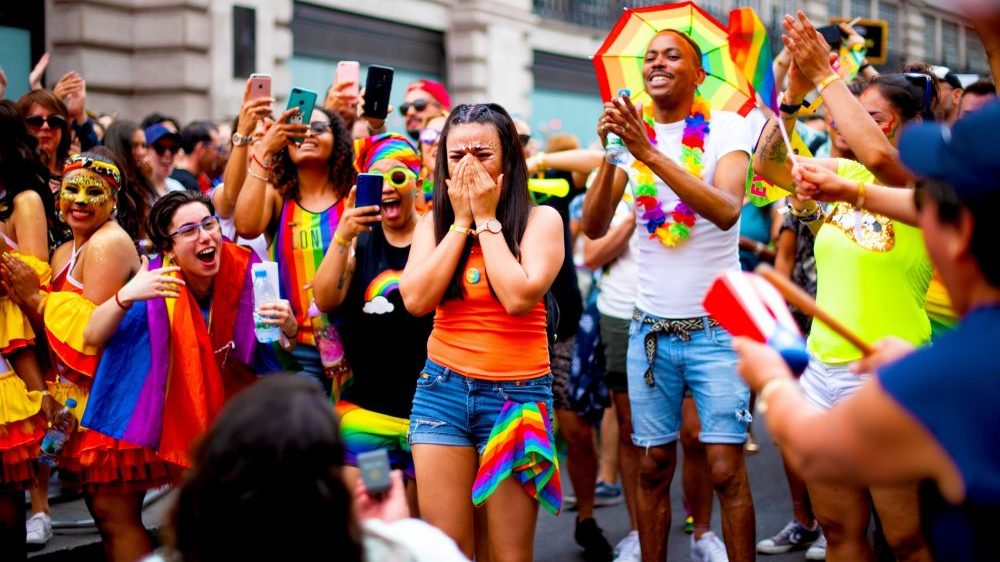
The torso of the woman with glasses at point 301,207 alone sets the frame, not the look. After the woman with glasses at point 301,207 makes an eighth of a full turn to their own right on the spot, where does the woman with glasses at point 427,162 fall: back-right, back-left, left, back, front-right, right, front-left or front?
back

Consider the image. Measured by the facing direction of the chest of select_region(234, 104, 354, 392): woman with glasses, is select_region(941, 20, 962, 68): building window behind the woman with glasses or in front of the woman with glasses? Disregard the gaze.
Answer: behind

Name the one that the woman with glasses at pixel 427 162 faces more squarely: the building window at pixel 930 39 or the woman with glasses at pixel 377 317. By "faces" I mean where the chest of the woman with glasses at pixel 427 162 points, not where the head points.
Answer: the woman with glasses

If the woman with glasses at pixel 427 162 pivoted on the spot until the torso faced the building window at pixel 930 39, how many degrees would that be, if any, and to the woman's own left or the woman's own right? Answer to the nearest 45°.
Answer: approximately 135° to the woman's own left

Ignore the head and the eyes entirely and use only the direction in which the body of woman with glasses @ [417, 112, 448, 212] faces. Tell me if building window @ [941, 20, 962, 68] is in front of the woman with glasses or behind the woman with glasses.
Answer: behind

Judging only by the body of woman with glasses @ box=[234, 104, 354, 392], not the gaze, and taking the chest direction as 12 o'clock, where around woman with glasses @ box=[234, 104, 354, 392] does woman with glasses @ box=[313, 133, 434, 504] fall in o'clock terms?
woman with glasses @ box=[313, 133, 434, 504] is roughly at 11 o'clock from woman with glasses @ box=[234, 104, 354, 392].

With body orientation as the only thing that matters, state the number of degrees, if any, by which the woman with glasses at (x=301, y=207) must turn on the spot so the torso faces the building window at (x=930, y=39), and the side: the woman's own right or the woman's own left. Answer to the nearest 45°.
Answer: approximately 135° to the woman's own left

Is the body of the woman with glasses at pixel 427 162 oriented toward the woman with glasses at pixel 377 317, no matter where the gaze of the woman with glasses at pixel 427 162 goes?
yes

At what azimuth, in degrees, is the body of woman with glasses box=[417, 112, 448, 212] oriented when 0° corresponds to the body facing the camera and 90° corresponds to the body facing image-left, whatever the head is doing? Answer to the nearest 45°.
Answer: approximately 0°

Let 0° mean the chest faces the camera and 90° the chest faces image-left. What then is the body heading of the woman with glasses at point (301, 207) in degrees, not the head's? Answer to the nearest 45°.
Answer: approximately 0°
